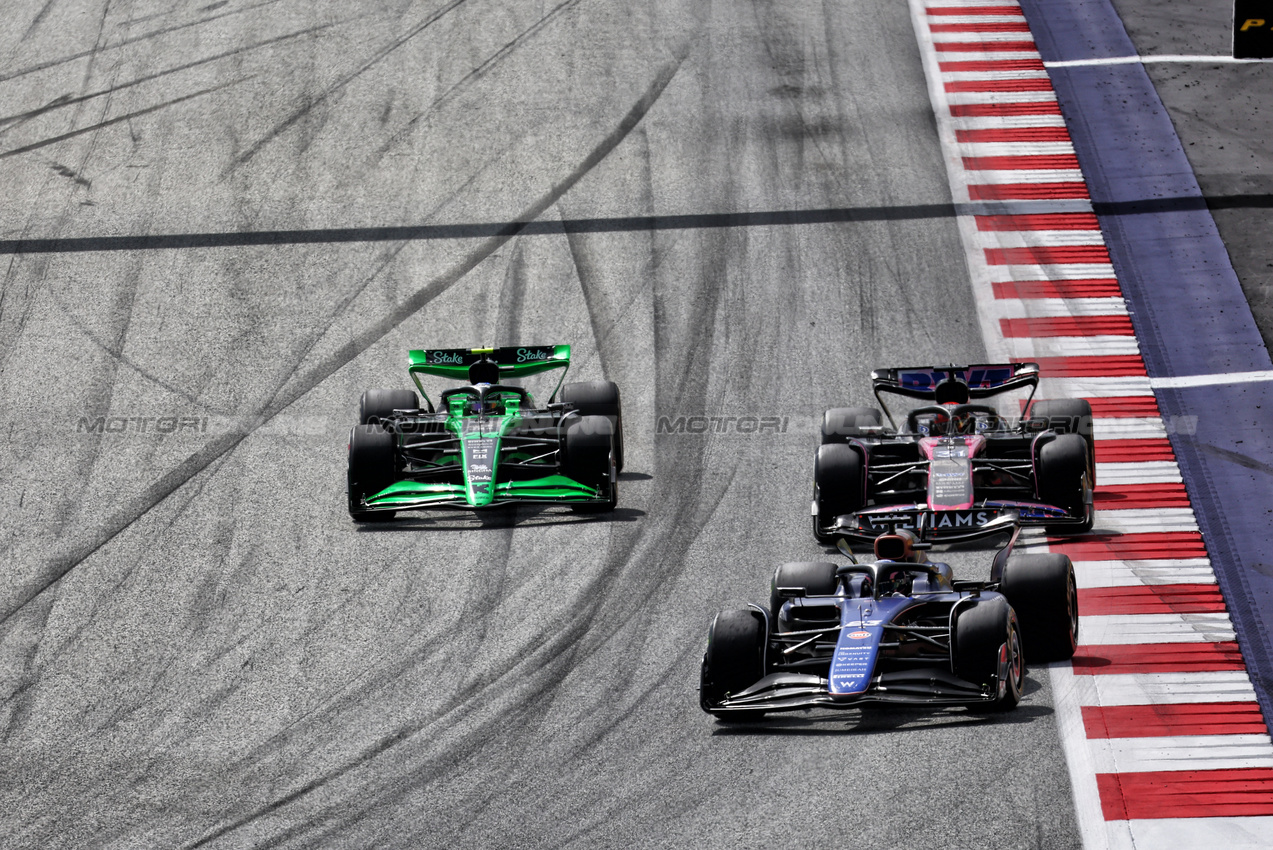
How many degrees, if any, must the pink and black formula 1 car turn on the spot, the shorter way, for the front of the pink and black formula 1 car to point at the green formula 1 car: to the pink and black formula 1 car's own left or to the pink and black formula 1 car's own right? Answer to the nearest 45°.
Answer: approximately 90° to the pink and black formula 1 car's own right

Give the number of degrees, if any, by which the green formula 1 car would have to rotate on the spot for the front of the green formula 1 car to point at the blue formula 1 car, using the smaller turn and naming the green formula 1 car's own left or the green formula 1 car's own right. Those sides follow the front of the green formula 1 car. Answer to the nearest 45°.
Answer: approximately 45° to the green formula 1 car's own left

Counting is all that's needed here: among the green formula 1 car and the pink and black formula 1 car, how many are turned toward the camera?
2

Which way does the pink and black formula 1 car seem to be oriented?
toward the camera

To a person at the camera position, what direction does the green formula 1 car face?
facing the viewer

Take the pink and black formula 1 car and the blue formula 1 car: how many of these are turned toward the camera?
2

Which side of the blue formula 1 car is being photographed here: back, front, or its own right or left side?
front

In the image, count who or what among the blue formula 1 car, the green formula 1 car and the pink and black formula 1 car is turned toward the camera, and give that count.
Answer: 3
